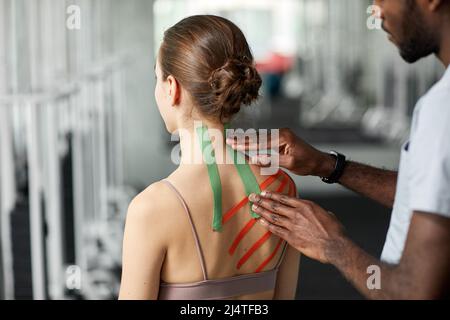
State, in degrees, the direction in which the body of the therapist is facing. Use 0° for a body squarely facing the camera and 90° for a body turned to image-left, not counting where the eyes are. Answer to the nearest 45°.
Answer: approximately 90°

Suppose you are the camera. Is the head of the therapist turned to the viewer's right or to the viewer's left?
to the viewer's left

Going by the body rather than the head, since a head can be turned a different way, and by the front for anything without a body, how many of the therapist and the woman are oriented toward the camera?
0

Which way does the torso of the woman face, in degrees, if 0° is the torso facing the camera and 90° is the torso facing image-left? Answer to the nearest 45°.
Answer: approximately 135°
